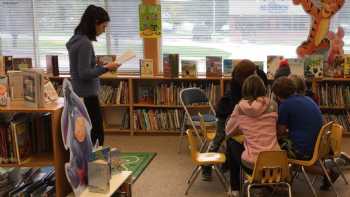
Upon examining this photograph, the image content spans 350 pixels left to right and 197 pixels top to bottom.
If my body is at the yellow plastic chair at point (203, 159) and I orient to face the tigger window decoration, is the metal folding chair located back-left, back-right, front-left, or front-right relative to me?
front-left

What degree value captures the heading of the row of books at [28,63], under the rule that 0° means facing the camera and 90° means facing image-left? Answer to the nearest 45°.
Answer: approximately 0°

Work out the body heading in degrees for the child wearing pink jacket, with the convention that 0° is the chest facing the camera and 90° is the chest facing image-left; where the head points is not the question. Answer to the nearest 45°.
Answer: approximately 180°

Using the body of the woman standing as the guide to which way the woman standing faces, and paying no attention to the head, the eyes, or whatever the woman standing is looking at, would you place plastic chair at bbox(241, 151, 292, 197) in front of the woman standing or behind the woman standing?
in front

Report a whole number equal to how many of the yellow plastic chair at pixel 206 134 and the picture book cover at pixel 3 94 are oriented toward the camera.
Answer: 1

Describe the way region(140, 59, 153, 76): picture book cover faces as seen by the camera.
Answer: facing the viewer

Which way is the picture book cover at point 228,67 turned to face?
toward the camera

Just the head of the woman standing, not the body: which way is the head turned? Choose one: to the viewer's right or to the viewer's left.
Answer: to the viewer's right

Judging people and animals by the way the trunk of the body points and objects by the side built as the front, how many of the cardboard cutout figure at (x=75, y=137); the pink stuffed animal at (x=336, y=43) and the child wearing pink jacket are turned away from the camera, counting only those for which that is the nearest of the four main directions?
1

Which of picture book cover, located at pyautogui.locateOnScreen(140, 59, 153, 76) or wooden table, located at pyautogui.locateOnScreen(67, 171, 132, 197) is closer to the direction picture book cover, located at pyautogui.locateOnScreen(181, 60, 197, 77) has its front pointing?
the wooden table

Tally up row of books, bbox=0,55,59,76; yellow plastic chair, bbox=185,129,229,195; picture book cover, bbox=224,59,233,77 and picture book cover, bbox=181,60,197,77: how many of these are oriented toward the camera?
3

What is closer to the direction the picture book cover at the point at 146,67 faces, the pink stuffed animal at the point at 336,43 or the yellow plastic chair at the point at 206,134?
the yellow plastic chair
